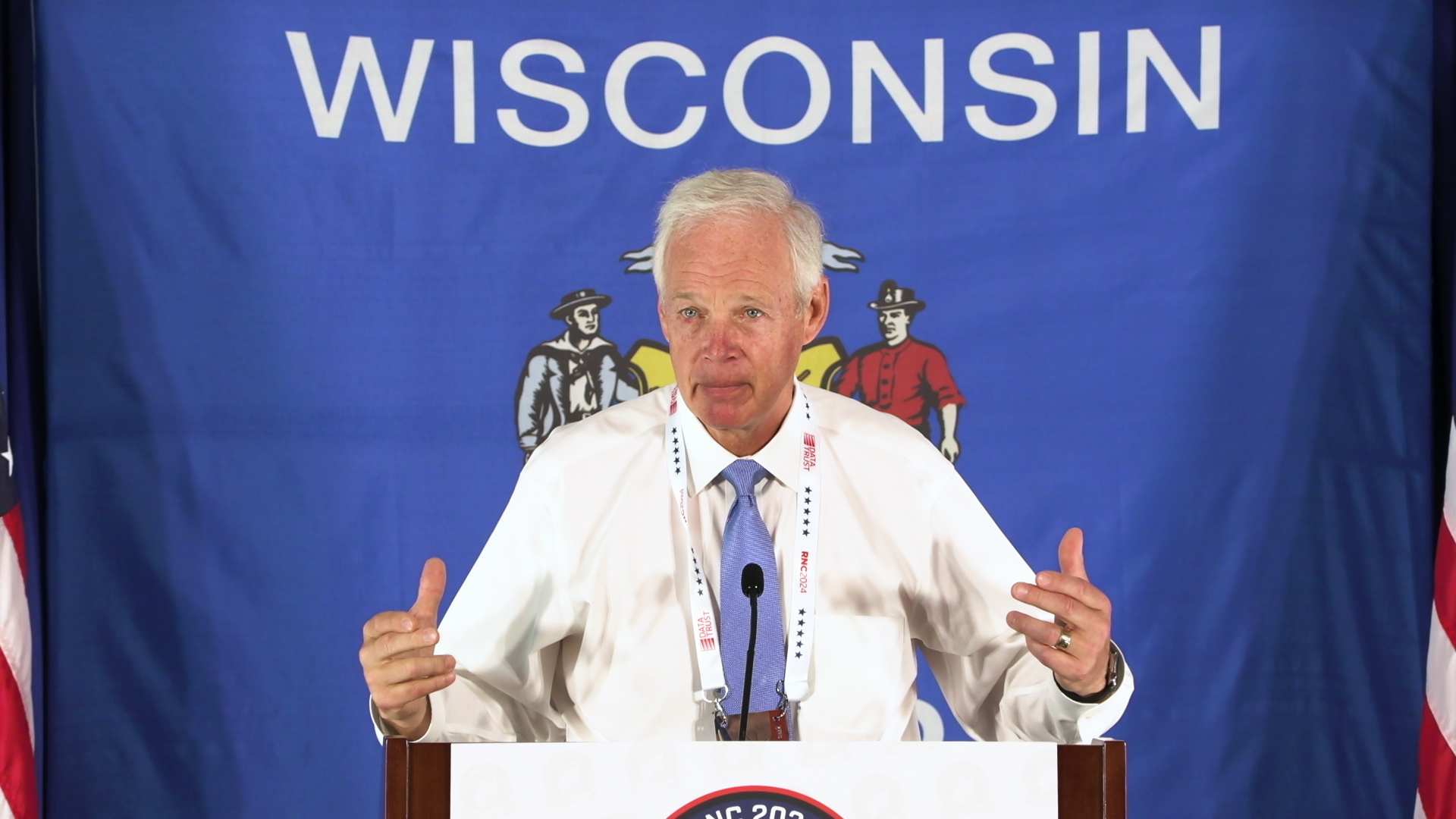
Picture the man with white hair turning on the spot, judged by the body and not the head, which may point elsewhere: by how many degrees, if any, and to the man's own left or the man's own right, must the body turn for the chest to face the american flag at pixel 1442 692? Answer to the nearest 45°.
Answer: approximately 135° to the man's own left

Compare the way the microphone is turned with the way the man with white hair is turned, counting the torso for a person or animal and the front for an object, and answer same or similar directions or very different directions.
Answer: very different directions

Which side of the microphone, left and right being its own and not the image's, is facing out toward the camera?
back

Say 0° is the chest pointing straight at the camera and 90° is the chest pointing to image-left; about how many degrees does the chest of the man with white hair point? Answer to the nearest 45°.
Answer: approximately 0°

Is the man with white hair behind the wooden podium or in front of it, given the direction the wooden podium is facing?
behind

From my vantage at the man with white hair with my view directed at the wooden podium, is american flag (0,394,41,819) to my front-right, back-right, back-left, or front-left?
back-right
